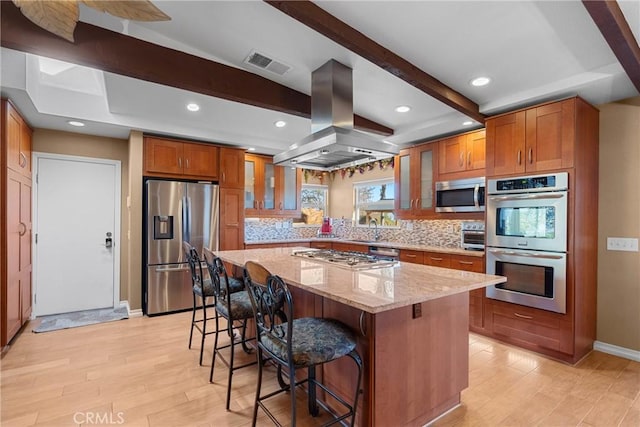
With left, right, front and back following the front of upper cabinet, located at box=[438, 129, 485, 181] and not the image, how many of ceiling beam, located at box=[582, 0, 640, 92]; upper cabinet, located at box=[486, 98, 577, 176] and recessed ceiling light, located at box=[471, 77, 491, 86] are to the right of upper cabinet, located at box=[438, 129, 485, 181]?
0

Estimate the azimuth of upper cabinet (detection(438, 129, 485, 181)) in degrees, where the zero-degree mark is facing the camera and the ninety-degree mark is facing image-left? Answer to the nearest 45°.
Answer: approximately 45°

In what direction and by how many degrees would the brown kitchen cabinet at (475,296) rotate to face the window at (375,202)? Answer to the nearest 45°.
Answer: approximately 90° to its right

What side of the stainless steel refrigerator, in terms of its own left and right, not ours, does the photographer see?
front

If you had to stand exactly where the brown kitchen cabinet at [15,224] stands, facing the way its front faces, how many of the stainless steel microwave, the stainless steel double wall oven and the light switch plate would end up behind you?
0

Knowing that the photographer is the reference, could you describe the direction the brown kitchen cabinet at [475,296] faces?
facing the viewer and to the left of the viewer

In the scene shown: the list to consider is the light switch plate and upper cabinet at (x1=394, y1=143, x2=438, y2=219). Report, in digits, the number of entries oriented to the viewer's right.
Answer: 0

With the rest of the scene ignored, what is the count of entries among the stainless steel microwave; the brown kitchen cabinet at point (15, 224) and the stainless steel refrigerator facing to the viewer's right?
1

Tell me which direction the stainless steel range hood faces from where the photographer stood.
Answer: facing the viewer and to the right of the viewer

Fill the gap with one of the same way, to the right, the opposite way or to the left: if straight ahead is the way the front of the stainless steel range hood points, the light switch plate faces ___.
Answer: to the right

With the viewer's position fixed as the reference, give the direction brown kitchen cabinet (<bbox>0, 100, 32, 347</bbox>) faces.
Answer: facing to the right of the viewer

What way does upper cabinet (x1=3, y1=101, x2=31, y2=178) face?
to the viewer's right
